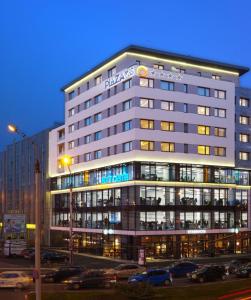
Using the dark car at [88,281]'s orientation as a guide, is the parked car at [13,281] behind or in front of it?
in front

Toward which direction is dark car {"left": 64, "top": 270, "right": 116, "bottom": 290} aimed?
to the viewer's left
